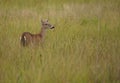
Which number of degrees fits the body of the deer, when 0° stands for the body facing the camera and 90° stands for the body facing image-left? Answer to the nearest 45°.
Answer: approximately 225°
